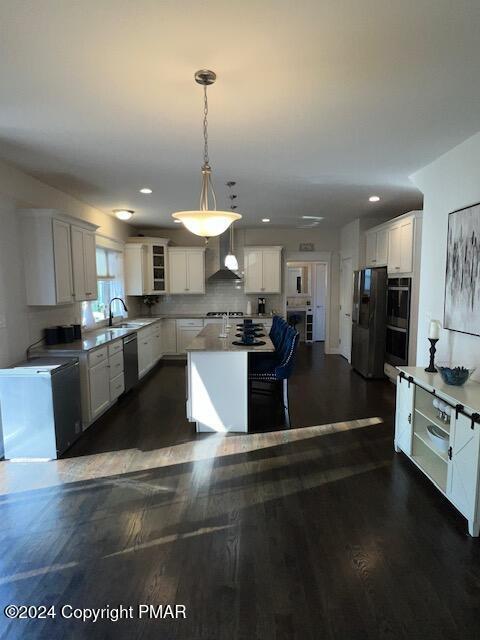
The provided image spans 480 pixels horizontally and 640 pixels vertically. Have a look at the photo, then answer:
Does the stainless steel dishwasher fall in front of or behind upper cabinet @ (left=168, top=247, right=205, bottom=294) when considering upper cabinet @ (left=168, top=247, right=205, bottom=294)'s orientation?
in front

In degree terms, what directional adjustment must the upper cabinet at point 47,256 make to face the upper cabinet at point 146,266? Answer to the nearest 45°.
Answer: approximately 90° to its left

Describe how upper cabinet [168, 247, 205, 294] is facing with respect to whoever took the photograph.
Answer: facing the viewer

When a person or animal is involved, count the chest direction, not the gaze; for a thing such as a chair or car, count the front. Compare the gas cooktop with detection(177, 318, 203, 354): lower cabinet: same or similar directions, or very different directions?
same or similar directions

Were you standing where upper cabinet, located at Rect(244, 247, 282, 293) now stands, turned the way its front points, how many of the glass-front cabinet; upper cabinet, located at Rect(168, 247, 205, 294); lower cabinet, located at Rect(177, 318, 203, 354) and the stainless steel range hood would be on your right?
4

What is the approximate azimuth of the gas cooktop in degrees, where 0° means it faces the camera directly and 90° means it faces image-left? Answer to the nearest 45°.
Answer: approximately 0°

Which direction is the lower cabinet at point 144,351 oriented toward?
to the viewer's right

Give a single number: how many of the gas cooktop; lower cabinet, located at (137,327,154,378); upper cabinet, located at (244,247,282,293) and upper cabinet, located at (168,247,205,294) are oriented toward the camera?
3

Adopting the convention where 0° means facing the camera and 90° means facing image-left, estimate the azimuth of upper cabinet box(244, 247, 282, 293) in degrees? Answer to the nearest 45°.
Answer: approximately 0°

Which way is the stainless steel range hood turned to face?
toward the camera

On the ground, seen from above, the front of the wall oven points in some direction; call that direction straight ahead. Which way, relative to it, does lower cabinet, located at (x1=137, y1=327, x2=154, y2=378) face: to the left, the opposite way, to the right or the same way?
the opposite way

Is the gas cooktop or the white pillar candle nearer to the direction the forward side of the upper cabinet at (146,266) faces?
the white pillar candle

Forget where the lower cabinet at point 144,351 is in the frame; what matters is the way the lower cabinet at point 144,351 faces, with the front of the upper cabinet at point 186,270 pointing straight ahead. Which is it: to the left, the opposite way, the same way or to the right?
to the left

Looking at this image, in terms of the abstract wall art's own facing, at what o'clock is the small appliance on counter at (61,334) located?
The small appliance on counter is roughly at 1 o'clock from the abstract wall art.

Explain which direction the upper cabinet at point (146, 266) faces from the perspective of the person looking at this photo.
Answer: facing the viewer and to the right of the viewer

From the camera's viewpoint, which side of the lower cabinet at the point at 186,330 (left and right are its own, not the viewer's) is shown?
front

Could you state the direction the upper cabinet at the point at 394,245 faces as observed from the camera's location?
facing the viewer and to the left of the viewer

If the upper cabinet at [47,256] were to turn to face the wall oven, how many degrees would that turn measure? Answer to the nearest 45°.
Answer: approximately 45° to its left

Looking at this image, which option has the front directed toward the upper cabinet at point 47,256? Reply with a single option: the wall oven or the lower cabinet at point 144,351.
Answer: the wall oven

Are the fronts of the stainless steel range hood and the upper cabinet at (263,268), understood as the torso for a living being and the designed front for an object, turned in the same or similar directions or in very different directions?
same or similar directions
